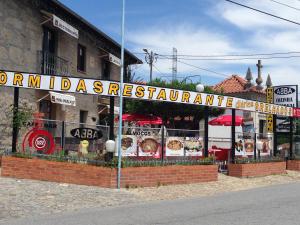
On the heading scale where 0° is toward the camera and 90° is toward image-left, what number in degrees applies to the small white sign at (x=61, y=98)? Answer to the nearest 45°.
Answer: approximately 315°

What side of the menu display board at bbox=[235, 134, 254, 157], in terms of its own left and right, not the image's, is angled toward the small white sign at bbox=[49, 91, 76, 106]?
right

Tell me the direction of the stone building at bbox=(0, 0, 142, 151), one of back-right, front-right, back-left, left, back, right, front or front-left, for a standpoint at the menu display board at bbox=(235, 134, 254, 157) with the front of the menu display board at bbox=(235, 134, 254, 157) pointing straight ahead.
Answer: right

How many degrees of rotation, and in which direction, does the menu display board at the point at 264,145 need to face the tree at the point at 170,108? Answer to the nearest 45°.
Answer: approximately 135° to its right

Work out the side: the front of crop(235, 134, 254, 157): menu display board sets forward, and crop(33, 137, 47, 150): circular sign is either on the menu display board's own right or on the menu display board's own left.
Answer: on the menu display board's own right

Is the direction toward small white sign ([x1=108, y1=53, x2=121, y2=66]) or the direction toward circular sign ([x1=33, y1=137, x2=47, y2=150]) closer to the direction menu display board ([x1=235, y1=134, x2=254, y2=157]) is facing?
the circular sign

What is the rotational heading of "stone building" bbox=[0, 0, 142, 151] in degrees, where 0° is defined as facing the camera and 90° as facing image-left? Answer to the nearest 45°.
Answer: approximately 315°

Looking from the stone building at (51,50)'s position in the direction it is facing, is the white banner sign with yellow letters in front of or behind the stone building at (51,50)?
in front

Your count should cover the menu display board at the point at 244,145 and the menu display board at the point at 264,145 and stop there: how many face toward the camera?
2

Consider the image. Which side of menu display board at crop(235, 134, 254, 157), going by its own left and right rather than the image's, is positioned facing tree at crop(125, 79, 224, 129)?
back

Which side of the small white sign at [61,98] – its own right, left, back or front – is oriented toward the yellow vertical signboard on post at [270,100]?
left

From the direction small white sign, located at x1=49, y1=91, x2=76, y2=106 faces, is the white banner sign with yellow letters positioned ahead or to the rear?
ahead

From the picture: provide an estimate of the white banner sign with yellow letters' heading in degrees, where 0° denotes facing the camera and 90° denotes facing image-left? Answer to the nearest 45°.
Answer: approximately 315°

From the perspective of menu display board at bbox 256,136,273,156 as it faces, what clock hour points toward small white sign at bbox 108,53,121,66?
The small white sign is roughly at 4 o'clock from the menu display board.
